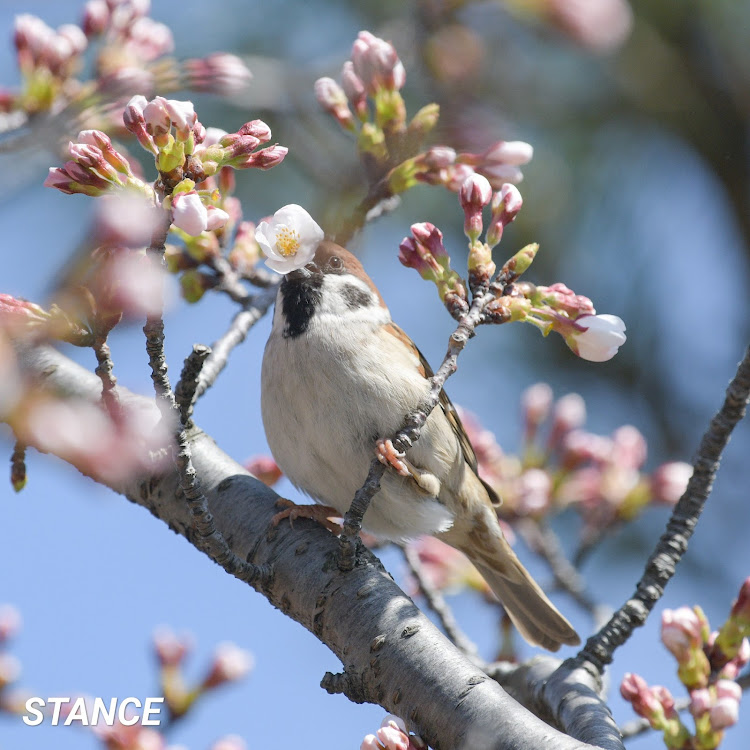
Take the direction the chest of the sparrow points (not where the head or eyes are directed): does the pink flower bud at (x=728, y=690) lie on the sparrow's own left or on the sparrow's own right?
on the sparrow's own left

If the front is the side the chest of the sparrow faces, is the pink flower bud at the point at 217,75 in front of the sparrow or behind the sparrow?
in front

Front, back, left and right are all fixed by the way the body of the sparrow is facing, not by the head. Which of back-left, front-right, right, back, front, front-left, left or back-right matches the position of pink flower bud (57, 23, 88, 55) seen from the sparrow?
front-right

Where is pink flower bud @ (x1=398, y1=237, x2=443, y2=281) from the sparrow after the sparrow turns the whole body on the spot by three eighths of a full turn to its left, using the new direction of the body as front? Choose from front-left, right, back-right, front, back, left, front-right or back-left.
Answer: right

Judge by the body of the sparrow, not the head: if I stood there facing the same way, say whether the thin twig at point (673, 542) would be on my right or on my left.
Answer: on my left

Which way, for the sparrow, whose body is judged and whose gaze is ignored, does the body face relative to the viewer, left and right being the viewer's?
facing the viewer and to the left of the viewer
